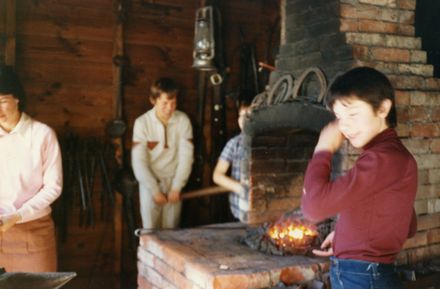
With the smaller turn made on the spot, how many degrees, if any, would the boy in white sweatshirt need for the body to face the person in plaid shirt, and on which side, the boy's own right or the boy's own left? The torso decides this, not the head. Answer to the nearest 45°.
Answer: approximately 45° to the boy's own left

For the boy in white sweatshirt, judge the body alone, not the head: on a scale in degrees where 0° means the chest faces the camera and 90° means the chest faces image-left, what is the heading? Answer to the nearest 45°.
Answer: approximately 0°

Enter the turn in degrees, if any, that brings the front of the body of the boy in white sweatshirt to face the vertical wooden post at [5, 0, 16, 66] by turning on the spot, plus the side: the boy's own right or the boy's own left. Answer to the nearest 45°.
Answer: approximately 90° to the boy's own right

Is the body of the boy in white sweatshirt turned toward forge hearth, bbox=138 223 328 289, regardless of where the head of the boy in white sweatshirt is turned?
yes

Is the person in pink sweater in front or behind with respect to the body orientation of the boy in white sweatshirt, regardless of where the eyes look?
in front

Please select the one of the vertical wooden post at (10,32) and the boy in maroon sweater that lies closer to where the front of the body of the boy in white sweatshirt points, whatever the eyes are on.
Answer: the boy in maroon sweater

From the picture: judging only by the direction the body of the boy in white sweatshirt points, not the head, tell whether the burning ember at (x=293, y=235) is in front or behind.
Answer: in front

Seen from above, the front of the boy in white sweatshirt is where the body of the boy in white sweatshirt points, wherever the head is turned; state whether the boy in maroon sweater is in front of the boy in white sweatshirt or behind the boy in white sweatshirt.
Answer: in front
